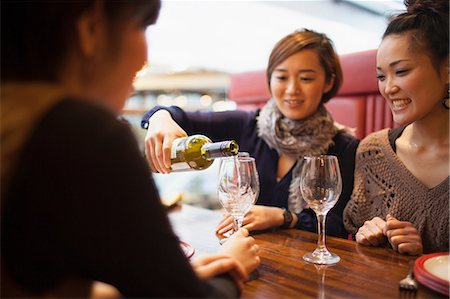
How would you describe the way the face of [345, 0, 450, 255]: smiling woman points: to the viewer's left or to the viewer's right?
to the viewer's left

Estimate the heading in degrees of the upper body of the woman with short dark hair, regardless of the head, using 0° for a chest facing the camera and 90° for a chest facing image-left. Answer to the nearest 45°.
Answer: approximately 225°

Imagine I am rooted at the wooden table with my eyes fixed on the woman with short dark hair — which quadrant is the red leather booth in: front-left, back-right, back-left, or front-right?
back-right

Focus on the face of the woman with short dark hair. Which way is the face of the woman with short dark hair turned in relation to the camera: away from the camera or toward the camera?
away from the camera

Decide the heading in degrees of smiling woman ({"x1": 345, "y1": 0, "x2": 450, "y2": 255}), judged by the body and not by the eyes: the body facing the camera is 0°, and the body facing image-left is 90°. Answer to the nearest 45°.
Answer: approximately 45°
